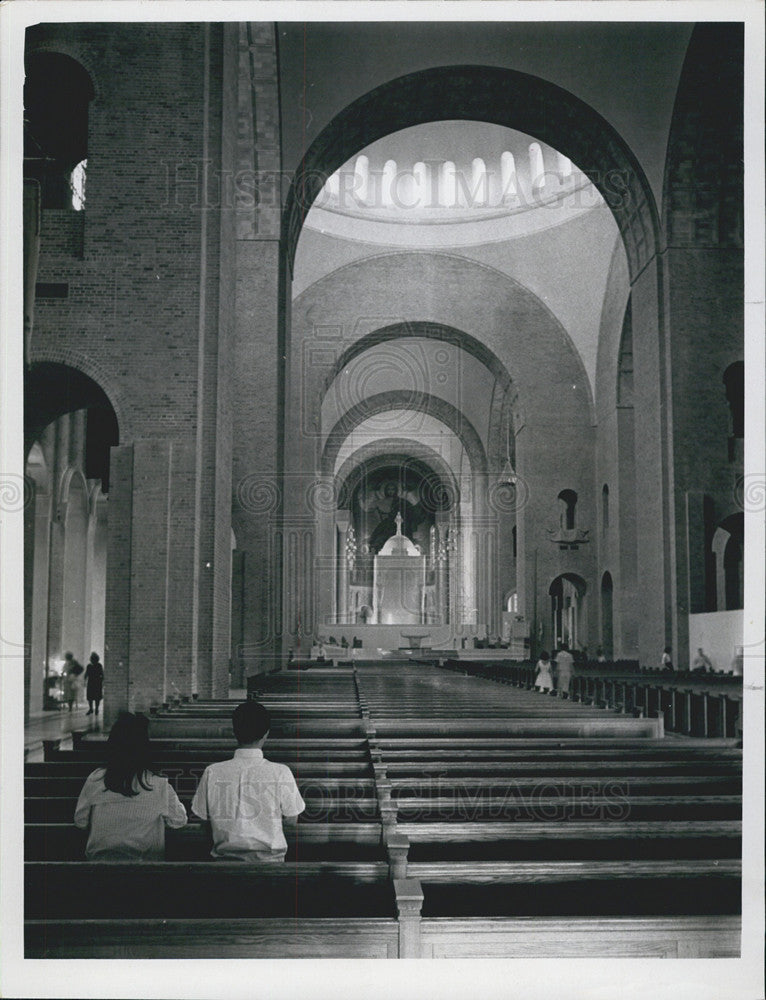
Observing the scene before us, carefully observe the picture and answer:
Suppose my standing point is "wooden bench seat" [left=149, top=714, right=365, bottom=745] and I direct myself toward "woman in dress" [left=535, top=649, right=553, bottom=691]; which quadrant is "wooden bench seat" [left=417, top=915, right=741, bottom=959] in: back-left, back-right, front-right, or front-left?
back-right

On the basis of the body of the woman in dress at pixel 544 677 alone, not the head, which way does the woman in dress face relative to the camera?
away from the camera

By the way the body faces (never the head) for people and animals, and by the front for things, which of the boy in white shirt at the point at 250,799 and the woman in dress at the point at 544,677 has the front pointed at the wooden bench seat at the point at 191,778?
the boy in white shirt

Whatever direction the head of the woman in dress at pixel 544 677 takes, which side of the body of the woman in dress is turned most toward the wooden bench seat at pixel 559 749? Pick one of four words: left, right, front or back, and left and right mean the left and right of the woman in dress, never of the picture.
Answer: back

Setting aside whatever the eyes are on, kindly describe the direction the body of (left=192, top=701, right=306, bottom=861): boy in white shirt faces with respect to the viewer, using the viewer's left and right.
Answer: facing away from the viewer

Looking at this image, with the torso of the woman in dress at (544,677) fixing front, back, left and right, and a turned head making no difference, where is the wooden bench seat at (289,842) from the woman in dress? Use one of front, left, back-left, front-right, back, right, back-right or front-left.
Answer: back

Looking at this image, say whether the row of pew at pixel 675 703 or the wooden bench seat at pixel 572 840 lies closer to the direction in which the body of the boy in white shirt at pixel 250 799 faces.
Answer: the row of pew

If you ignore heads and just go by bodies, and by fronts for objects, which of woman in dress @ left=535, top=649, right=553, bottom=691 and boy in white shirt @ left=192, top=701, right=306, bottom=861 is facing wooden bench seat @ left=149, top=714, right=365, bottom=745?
the boy in white shirt

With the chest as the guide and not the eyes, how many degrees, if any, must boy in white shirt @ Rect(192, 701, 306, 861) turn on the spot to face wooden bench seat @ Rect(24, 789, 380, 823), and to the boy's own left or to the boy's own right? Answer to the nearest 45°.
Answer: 0° — they already face it

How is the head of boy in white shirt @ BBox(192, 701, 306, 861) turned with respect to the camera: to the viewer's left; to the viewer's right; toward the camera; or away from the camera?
away from the camera
